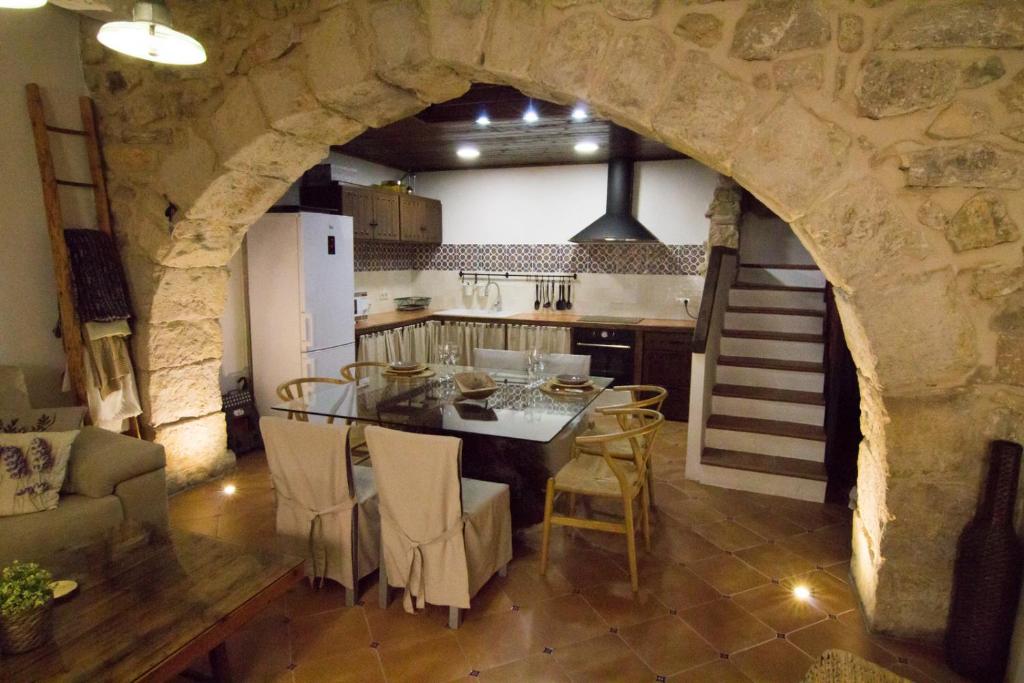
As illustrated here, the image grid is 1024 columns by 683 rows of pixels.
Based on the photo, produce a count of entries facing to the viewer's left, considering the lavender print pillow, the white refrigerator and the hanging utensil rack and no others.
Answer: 0

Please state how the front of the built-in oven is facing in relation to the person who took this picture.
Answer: facing the viewer

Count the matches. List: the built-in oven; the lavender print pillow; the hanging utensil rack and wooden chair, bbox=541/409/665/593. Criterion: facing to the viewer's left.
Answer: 1

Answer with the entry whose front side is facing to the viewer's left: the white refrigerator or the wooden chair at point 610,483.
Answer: the wooden chair

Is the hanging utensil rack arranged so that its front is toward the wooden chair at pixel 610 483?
yes

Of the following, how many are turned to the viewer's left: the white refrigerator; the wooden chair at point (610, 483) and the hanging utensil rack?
1

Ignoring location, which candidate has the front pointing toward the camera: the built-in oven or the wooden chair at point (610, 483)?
the built-in oven

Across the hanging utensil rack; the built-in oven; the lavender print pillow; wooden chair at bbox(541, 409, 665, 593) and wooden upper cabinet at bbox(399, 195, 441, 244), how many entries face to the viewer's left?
1

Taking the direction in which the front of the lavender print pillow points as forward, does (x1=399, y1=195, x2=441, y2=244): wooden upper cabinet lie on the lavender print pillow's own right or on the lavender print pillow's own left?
on the lavender print pillow's own left

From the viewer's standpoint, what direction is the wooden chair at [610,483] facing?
to the viewer's left

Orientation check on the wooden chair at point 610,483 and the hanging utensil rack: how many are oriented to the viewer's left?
1

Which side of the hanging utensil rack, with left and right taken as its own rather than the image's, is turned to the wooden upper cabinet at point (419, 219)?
right

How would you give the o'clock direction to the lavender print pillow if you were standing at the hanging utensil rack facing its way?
The lavender print pillow is roughly at 1 o'clock from the hanging utensil rack.

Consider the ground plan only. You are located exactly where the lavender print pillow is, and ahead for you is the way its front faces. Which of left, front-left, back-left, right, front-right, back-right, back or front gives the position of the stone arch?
front-left

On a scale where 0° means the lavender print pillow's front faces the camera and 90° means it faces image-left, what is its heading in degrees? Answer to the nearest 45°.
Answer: approximately 0°

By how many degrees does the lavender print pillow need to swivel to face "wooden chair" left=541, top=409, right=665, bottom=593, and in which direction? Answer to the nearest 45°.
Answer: approximately 45° to its left
